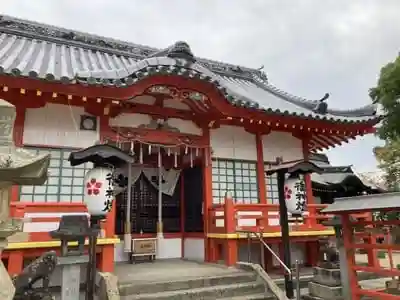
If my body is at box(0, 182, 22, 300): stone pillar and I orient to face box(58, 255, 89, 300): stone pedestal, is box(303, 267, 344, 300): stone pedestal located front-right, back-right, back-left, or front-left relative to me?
front-right

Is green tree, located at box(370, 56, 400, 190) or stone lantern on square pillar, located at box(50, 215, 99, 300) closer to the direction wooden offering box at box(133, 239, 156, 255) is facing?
the stone lantern on square pillar

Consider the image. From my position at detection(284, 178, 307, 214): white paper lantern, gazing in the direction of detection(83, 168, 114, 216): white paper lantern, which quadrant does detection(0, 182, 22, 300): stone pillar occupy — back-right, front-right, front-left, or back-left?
front-left

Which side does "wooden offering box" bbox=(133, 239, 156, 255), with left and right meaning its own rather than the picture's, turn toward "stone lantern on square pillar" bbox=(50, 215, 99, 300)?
front

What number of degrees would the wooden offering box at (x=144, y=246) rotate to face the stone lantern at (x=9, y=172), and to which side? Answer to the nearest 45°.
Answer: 0° — it already faces it

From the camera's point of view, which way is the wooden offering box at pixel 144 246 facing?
toward the camera

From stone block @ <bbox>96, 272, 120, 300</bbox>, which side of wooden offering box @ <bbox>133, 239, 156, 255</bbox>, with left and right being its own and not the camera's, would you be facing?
front

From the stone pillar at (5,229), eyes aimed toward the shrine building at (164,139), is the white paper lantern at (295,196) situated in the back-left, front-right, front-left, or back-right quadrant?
front-right

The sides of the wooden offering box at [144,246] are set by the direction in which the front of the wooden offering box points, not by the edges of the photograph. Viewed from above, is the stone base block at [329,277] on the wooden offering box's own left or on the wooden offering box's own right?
on the wooden offering box's own left

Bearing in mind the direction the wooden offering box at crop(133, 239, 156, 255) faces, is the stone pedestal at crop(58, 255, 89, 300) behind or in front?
in front

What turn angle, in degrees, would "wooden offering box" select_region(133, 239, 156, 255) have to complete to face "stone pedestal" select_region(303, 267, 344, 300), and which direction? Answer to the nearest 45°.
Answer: approximately 45° to its left
